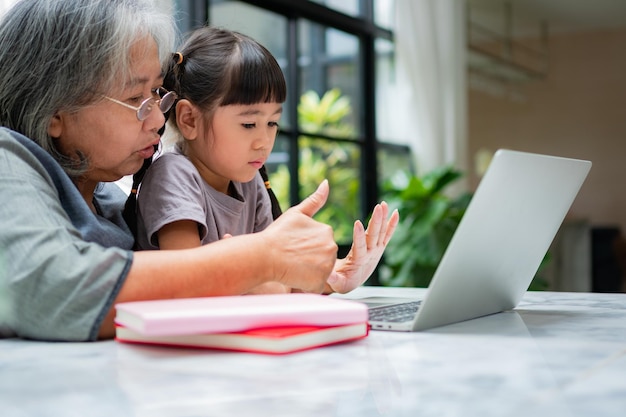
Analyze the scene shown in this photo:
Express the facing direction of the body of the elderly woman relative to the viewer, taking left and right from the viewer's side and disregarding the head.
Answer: facing to the right of the viewer

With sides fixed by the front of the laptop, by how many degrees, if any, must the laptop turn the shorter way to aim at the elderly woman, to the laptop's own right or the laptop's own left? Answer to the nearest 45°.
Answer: approximately 45° to the laptop's own left

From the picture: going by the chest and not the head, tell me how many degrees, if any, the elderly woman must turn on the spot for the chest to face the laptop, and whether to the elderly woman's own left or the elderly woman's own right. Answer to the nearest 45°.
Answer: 0° — they already face it

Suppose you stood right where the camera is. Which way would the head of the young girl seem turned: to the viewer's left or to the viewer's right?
to the viewer's right

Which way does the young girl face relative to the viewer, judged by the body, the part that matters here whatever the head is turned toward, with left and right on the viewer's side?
facing the viewer and to the right of the viewer

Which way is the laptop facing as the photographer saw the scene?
facing away from the viewer and to the left of the viewer

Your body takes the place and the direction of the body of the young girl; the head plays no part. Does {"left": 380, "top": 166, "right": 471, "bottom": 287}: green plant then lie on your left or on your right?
on your left

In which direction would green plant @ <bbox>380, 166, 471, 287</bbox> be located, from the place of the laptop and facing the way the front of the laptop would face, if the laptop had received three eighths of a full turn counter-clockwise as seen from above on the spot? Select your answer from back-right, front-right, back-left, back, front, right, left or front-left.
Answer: back

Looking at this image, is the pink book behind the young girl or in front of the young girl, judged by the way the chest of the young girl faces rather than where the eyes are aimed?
in front
